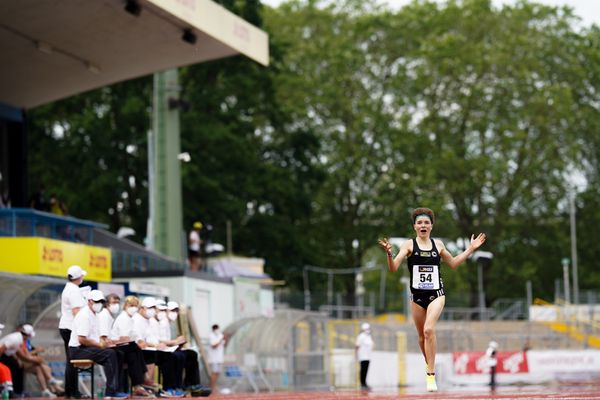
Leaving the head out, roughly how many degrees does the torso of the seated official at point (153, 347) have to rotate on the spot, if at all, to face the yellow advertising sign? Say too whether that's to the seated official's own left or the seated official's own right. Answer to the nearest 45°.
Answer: approximately 135° to the seated official's own left

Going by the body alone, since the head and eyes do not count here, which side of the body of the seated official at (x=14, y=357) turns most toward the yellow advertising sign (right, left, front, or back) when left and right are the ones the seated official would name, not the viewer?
left

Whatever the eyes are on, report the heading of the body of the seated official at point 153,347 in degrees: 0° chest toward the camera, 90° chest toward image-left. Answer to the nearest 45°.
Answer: approximately 315°

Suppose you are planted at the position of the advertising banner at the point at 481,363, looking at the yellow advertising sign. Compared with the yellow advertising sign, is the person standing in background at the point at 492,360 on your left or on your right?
left

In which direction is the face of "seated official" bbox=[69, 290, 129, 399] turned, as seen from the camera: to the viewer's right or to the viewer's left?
to the viewer's right

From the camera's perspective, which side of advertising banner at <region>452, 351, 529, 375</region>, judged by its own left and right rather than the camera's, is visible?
front

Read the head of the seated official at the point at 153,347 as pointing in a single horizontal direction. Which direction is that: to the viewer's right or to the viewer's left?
to the viewer's right

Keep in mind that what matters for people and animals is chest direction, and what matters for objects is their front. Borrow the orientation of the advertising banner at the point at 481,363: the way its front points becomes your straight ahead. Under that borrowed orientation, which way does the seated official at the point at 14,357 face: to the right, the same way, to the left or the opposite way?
to the left

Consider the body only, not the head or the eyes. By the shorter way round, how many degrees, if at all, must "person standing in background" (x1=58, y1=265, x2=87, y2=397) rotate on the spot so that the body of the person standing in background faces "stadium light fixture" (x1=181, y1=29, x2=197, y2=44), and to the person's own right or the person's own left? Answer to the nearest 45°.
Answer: approximately 90° to the person's own left

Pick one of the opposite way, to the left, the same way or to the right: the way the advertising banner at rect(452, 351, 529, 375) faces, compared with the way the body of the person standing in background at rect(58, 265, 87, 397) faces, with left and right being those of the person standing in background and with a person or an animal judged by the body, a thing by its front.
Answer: to the right

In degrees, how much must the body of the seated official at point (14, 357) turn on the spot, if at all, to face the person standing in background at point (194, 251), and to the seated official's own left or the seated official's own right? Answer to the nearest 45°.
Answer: approximately 90° to the seated official's own left

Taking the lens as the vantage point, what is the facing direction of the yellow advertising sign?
facing the viewer and to the right of the viewer

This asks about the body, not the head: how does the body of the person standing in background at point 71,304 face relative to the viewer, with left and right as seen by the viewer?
facing to the right of the viewer

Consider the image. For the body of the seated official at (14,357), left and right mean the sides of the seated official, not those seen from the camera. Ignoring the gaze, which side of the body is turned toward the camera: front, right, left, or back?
right

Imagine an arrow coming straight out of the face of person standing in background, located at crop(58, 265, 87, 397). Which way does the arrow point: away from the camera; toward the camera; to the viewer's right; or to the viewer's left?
to the viewer's right
